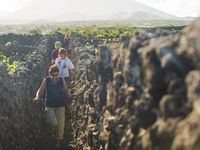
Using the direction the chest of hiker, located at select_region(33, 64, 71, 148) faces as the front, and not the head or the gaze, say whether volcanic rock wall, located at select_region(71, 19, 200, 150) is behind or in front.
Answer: in front

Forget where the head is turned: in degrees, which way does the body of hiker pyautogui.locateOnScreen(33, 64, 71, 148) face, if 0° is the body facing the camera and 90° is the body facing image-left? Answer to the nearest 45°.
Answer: approximately 0°

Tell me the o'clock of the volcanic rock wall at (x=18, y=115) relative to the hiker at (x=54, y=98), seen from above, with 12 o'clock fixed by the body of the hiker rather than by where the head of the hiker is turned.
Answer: The volcanic rock wall is roughly at 4 o'clock from the hiker.
